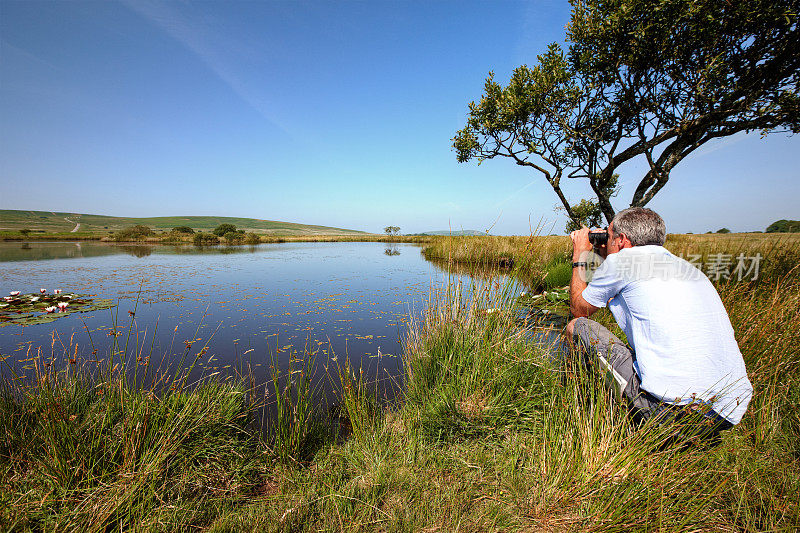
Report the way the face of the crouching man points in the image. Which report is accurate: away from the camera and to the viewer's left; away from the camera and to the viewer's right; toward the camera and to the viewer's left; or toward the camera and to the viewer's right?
away from the camera and to the viewer's left

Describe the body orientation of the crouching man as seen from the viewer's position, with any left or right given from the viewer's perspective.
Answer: facing away from the viewer and to the left of the viewer
